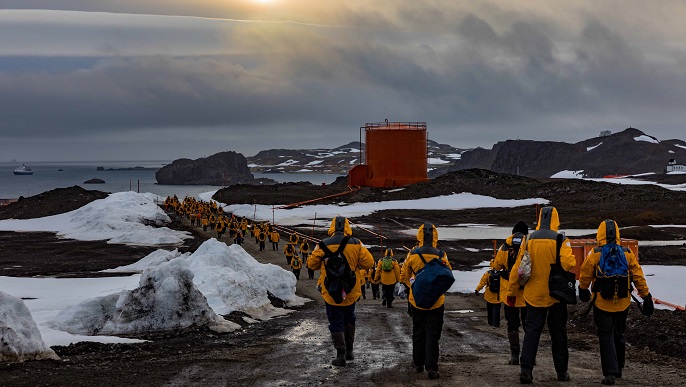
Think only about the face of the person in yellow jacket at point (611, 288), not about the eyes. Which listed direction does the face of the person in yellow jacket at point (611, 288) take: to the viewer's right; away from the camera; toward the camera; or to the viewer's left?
away from the camera

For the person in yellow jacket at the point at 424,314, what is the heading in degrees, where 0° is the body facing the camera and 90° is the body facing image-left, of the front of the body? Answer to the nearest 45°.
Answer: approximately 180°

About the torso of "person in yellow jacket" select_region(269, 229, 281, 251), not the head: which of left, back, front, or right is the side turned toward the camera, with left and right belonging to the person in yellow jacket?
back

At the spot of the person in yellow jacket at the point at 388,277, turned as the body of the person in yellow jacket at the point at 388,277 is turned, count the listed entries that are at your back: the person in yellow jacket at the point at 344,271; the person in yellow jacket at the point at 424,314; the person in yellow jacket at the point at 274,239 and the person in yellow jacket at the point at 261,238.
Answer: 2

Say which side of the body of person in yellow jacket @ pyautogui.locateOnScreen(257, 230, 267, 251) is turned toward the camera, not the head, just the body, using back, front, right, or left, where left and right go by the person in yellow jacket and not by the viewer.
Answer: back

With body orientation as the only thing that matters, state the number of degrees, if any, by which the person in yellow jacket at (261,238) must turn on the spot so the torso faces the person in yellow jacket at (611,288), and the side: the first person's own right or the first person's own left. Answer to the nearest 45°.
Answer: approximately 180°

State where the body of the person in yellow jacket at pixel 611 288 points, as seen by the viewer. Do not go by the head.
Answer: away from the camera

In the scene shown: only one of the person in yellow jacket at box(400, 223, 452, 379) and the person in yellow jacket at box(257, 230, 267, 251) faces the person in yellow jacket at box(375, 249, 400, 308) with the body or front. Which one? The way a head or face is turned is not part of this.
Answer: the person in yellow jacket at box(400, 223, 452, 379)

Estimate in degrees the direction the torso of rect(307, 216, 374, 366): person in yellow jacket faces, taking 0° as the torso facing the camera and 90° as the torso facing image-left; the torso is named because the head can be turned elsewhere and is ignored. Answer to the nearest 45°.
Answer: approximately 180°

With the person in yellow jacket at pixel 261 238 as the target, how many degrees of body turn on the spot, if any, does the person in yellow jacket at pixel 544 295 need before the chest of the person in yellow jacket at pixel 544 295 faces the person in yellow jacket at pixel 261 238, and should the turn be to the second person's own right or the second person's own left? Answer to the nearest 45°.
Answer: approximately 45° to the second person's own left

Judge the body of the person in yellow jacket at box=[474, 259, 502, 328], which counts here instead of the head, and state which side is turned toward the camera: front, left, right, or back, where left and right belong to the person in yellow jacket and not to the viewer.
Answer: back

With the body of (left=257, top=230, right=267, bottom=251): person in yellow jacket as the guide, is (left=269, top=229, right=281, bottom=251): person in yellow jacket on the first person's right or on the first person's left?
on the first person's right

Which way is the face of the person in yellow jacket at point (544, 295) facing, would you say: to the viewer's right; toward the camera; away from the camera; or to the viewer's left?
away from the camera
